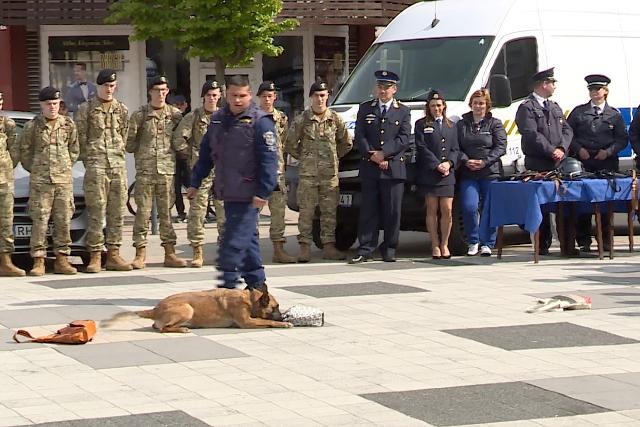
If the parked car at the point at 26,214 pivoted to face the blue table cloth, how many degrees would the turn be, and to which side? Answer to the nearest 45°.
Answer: approximately 90° to its left

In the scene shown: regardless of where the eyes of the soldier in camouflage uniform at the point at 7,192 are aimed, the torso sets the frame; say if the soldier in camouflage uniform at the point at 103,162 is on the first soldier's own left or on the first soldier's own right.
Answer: on the first soldier's own left

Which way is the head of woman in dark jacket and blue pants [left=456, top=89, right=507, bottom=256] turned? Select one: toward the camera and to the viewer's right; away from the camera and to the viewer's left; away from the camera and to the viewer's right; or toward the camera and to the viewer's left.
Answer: toward the camera and to the viewer's left

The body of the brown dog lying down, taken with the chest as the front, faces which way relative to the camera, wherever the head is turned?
to the viewer's right

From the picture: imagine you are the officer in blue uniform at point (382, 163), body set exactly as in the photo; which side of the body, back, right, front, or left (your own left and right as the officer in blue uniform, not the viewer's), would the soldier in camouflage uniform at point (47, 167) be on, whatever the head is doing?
right

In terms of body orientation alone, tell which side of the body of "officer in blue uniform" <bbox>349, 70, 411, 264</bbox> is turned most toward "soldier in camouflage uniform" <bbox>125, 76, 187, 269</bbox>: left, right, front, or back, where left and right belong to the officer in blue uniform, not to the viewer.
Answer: right

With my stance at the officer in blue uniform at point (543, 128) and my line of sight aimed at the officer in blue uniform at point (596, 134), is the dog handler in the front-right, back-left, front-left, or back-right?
back-right

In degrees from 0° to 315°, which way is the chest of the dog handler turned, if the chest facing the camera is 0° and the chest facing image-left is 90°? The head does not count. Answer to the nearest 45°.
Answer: approximately 45°

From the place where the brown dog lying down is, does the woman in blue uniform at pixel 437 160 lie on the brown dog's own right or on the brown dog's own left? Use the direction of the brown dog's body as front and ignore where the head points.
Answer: on the brown dog's own left

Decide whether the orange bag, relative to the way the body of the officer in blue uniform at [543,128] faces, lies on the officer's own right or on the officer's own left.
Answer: on the officer's own right

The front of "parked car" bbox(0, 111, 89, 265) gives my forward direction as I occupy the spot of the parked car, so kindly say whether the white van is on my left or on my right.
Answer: on my left

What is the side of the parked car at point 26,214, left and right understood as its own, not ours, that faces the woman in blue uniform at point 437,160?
left

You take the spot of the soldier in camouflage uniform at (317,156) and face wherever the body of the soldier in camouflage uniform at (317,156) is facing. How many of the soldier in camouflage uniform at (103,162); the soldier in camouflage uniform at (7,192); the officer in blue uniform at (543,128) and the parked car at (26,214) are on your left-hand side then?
1

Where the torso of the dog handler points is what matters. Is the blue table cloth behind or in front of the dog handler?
behind
